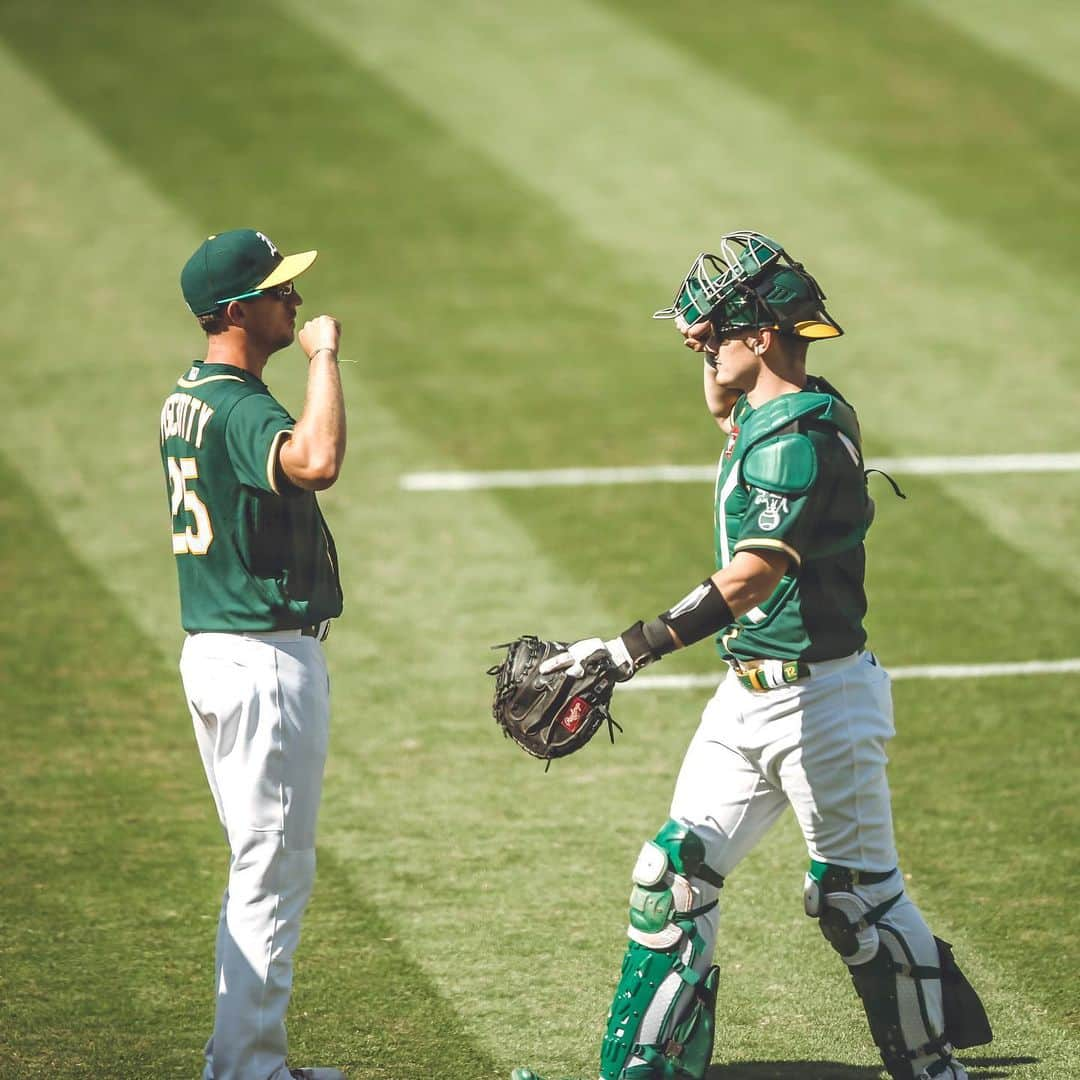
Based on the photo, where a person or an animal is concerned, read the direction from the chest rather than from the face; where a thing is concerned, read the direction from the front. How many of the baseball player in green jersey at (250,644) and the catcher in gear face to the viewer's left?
1

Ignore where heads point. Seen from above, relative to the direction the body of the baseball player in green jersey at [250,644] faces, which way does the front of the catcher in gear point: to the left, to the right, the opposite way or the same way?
the opposite way

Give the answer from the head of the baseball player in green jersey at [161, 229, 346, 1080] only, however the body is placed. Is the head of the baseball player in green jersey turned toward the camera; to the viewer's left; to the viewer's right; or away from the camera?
to the viewer's right

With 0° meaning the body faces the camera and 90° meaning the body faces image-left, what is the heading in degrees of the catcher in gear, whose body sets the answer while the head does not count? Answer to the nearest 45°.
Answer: approximately 90°

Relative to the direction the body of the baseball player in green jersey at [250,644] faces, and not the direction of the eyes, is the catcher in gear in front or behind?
in front

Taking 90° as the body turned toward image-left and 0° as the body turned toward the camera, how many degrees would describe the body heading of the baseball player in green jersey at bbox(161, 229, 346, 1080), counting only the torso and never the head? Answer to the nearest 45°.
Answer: approximately 270°

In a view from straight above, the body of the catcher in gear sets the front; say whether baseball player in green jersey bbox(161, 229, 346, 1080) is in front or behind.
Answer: in front
